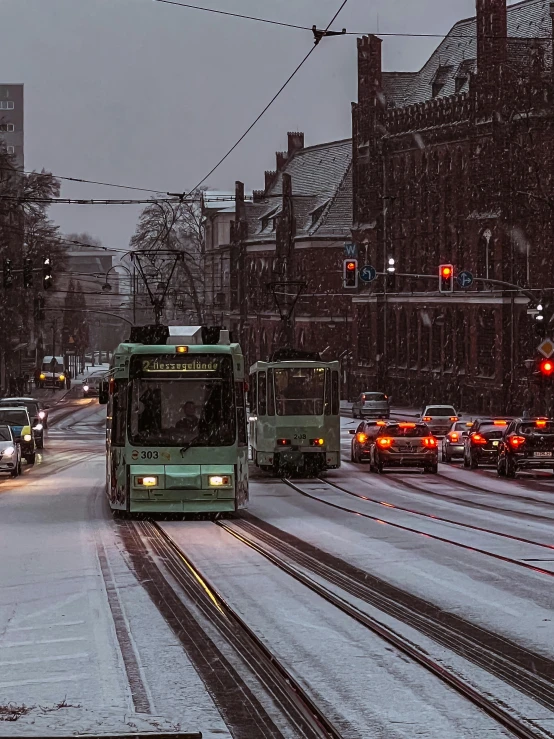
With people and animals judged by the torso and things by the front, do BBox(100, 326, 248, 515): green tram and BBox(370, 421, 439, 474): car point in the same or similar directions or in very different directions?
very different directions

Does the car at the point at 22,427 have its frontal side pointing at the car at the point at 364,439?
no

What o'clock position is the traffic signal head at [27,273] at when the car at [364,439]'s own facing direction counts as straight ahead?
The traffic signal head is roughly at 9 o'clock from the car.

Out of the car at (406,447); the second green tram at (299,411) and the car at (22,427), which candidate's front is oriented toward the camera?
the car at (22,427)

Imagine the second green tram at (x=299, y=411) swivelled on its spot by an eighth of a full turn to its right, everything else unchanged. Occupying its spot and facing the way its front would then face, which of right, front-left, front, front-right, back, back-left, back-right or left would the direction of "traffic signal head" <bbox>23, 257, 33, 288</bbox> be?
left

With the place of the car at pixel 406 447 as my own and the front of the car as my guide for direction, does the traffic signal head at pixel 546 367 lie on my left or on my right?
on my right

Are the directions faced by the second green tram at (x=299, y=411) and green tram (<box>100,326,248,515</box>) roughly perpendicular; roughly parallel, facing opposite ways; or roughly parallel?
roughly parallel, facing opposite ways

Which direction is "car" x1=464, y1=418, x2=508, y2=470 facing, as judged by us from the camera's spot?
facing away from the viewer and to the left of the viewer

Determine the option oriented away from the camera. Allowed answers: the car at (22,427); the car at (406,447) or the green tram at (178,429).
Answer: the car at (406,447)

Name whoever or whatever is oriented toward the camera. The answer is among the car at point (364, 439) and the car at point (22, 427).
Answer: the car at point (22, 427)

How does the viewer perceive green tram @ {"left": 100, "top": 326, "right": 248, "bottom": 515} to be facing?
facing the viewer

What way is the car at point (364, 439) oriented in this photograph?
away from the camera

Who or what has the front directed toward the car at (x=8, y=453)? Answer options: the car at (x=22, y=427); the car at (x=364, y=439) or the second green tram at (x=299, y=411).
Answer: the car at (x=22, y=427)

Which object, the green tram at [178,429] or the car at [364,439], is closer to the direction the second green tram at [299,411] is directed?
the car

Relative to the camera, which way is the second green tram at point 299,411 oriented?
away from the camera

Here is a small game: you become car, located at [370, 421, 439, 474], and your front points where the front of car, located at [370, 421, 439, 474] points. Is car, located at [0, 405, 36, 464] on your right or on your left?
on your left

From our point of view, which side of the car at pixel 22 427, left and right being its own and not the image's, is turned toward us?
front

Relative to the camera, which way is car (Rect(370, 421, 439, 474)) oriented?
away from the camera

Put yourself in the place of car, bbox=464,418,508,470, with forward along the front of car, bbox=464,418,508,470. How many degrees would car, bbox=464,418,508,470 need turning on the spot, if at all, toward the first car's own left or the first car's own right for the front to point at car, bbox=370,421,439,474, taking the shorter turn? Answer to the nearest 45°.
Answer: approximately 90° to the first car's own left

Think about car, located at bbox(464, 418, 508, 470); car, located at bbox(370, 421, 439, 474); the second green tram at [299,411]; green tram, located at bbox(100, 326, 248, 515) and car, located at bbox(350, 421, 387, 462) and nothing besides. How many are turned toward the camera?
1
